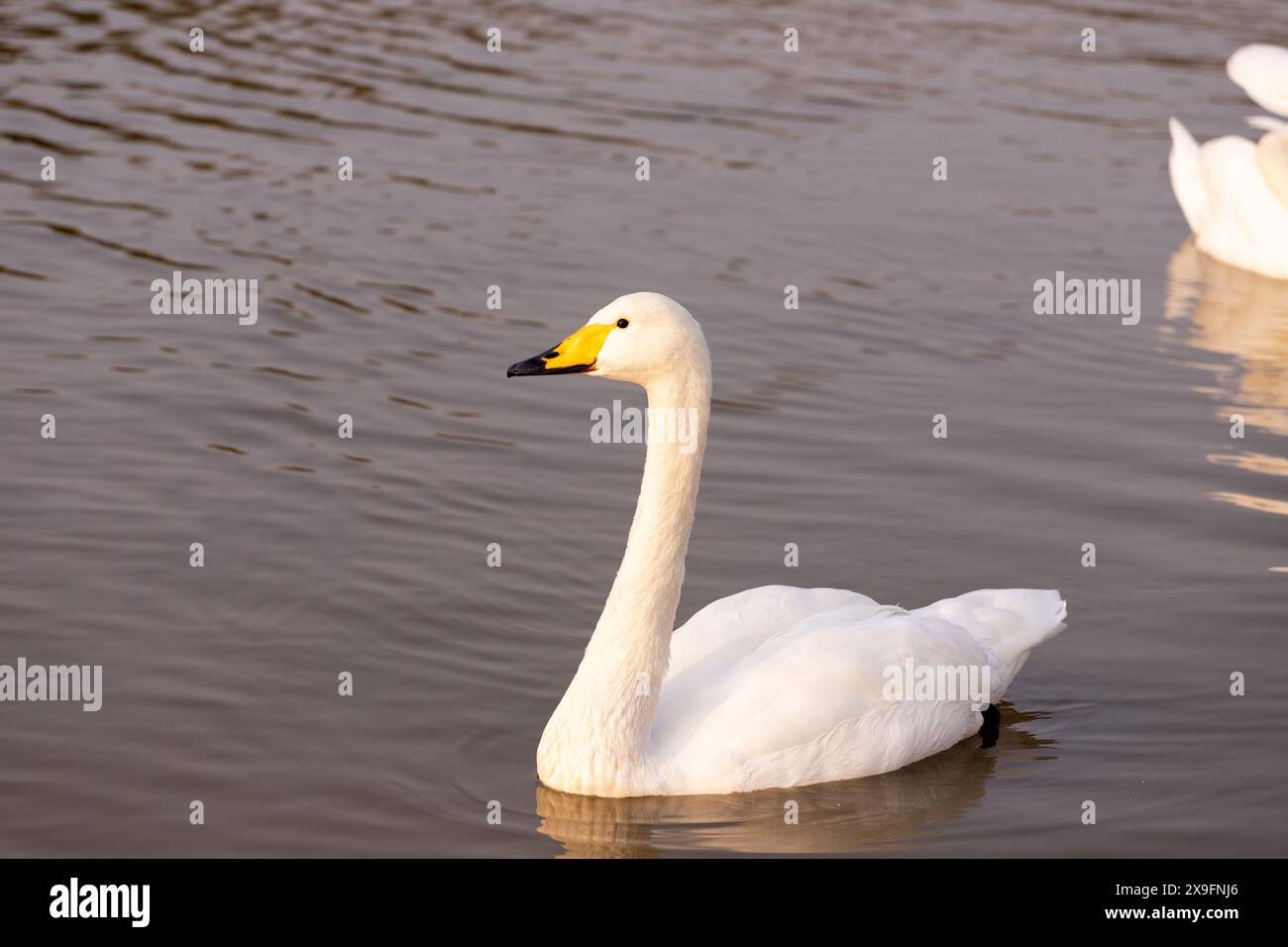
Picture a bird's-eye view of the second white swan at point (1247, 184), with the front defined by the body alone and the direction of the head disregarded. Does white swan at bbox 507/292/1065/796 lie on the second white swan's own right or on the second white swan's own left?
on the second white swan's own right

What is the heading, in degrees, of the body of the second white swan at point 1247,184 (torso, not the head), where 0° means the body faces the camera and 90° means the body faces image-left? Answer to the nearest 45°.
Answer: approximately 270°
